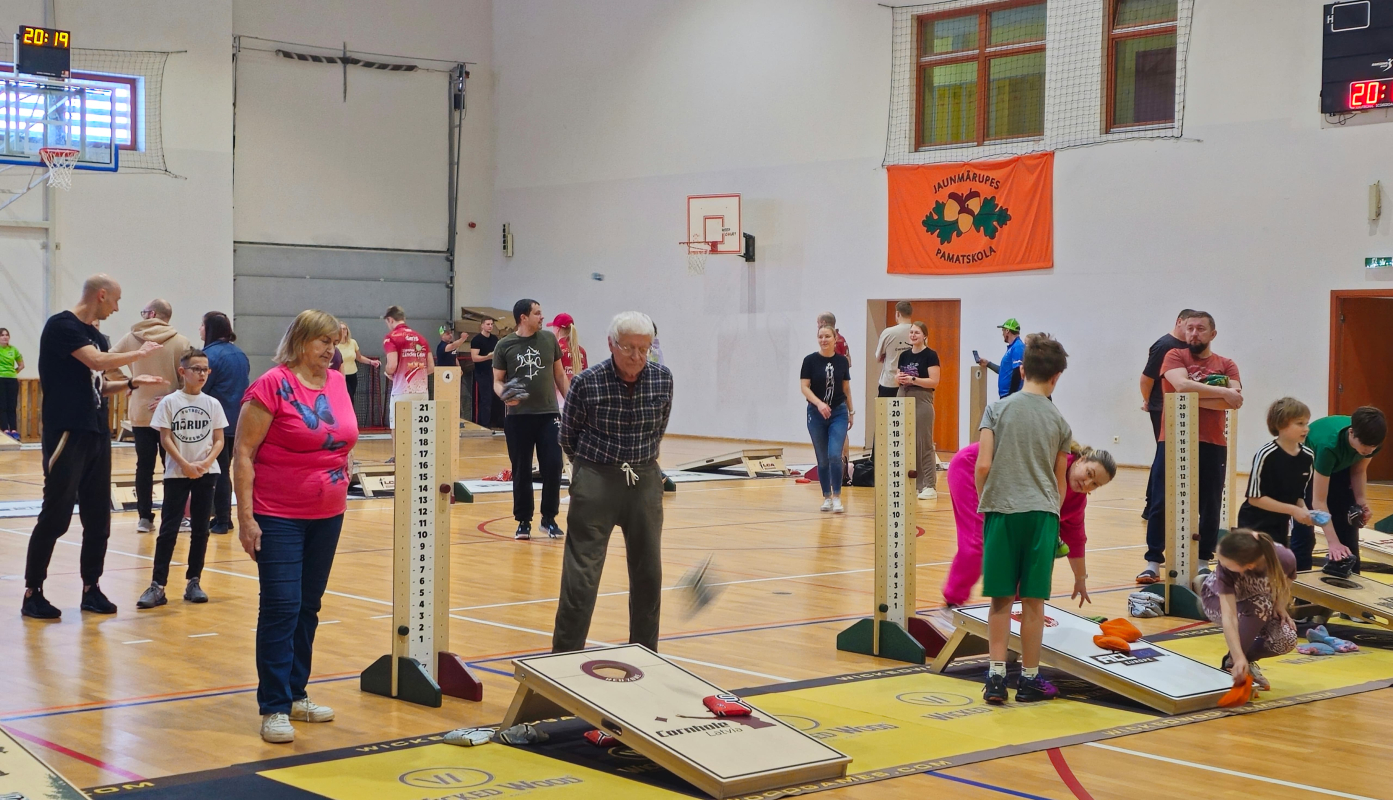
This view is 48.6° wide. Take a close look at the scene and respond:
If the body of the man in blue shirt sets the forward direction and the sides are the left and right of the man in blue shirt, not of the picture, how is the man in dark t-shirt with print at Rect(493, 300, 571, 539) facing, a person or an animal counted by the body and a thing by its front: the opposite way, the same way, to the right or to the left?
to the left

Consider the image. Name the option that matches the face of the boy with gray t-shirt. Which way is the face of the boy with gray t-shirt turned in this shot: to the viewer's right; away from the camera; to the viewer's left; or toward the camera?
away from the camera

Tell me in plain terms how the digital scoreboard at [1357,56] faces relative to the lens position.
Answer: facing the viewer and to the left of the viewer

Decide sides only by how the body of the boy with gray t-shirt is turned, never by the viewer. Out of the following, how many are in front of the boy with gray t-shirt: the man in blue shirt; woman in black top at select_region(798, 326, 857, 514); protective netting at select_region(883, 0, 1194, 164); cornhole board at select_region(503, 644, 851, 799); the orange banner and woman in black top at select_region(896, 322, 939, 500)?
5

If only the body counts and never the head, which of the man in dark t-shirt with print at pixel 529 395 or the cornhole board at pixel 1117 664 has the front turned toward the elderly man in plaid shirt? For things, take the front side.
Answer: the man in dark t-shirt with print

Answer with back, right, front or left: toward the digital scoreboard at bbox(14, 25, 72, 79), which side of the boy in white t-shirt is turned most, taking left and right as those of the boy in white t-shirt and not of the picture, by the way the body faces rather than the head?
back

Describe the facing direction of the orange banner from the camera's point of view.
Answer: facing the viewer

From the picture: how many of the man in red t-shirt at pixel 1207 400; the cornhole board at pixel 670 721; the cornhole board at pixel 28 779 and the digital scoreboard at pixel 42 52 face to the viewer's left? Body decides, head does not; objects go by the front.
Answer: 0

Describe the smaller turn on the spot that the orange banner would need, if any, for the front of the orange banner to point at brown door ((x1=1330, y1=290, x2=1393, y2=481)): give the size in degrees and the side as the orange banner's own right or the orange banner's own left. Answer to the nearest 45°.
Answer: approximately 45° to the orange banner's own left

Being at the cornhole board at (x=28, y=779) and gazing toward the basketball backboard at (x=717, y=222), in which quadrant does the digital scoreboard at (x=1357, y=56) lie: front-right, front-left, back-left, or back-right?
front-right

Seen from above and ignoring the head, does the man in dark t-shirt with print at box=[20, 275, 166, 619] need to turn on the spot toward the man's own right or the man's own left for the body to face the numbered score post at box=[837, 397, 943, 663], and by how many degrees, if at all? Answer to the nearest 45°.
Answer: approximately 45° to the man's own right

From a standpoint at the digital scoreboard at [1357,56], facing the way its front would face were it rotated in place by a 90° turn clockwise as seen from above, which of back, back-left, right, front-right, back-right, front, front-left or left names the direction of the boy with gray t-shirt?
back-left

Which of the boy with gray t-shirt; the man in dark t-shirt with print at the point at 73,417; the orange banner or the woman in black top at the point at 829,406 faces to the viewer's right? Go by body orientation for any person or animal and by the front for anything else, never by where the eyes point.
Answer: the man in dark t-shirt with print

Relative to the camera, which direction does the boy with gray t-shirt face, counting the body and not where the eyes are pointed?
away from the camera

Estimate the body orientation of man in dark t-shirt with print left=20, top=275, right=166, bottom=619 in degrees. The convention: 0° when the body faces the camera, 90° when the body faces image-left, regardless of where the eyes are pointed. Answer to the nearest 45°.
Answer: approximately 270°

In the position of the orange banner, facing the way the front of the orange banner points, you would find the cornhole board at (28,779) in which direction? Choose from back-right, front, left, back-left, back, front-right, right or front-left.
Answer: front

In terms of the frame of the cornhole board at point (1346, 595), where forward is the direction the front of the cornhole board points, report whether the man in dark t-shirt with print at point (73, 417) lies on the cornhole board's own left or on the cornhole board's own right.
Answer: on the cornhole board's own right

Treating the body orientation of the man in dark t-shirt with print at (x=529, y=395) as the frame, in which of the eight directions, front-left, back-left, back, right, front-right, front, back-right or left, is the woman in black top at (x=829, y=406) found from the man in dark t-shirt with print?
back-left
